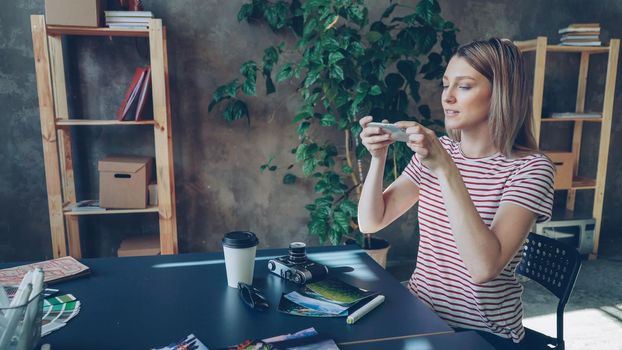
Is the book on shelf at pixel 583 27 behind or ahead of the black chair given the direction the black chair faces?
behind

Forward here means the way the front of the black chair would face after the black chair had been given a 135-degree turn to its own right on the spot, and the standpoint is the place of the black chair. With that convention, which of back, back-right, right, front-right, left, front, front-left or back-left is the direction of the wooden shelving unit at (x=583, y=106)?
front

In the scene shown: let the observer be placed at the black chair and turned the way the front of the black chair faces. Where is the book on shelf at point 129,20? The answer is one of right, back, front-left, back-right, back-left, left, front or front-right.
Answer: front-right

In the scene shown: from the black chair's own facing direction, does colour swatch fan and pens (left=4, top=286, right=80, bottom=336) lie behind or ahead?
ahead

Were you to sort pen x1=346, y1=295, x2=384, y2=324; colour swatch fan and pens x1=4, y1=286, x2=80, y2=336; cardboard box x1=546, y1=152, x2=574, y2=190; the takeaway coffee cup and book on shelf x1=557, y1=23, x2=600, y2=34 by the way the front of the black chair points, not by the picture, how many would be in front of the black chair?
3

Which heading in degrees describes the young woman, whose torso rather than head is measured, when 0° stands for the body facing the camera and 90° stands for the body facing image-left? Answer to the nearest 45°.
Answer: approximately 45°

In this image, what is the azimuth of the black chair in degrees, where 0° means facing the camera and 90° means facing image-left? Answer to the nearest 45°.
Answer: approximately 45°

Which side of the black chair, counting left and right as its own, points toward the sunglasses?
front

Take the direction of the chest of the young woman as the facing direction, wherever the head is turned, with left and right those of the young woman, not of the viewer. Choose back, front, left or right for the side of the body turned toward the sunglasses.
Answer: front

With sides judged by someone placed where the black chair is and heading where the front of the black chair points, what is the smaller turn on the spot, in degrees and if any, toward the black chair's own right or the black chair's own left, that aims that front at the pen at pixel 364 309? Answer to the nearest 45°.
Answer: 0° — it already faces it

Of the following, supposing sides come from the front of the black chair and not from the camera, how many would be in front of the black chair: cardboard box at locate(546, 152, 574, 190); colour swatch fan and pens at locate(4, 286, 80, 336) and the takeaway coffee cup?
2
